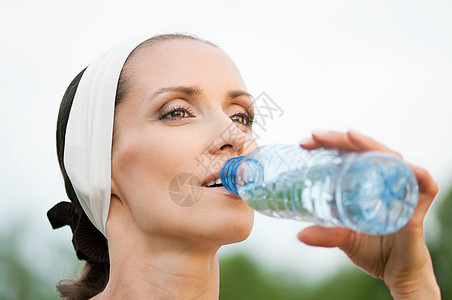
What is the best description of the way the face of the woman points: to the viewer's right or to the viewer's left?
to the viewer's right

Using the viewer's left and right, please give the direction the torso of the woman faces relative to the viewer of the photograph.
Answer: facing the viewer and to the right of the viewer
